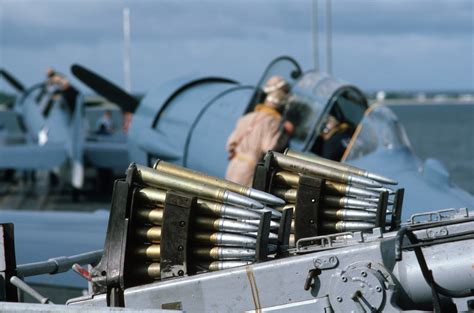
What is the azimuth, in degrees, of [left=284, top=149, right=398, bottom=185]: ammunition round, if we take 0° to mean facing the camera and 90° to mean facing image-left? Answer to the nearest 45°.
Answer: approximately 270°

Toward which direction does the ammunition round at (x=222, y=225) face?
to the viewer's right

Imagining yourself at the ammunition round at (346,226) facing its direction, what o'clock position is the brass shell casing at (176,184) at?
The brass shell casing is roughly at 5 o'clock from the ammunition round.

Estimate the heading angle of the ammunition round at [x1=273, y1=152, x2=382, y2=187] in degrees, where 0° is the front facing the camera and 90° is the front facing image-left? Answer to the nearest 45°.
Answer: approximately 270°

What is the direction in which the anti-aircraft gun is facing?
to the viewer's right

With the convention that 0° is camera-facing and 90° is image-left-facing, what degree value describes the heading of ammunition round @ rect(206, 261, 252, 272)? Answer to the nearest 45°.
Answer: approximately 270°

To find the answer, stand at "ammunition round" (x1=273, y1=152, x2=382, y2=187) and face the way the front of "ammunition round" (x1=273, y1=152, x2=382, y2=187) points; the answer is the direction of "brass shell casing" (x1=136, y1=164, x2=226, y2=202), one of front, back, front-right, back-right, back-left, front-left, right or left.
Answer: back-right

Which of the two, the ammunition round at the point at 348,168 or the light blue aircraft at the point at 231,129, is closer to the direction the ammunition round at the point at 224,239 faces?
the ammunition round

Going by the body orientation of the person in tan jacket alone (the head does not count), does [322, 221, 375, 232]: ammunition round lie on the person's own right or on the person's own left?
on the person's own right

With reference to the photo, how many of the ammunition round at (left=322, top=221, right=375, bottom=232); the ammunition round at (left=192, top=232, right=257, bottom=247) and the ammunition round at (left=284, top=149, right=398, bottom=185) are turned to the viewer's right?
3

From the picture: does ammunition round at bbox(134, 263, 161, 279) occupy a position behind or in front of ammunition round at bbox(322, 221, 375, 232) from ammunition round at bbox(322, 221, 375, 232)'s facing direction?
behind

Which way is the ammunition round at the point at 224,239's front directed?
to the viewer's right

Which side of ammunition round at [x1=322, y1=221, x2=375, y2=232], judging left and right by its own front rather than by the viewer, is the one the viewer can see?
right

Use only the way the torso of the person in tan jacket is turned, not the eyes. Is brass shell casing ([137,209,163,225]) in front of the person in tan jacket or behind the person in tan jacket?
behind

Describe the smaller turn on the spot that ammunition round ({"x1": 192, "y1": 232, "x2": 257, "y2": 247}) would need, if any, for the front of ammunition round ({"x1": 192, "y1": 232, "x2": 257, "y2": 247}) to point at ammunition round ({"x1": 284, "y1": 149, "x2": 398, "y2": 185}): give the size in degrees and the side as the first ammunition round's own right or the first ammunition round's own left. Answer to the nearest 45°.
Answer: approximately 45° to the first ammunition round's own left
